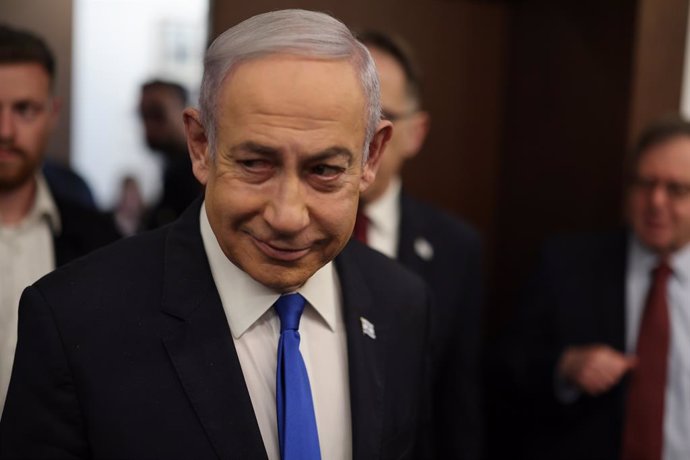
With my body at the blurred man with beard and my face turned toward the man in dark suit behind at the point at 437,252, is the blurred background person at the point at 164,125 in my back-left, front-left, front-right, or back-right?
front-left

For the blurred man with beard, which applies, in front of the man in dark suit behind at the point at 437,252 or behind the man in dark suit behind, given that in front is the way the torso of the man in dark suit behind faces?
in front

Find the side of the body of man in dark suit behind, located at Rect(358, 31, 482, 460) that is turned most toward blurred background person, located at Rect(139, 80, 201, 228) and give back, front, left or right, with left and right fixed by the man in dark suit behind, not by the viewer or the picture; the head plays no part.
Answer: right

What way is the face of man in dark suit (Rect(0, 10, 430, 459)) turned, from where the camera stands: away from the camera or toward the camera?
toward the camera

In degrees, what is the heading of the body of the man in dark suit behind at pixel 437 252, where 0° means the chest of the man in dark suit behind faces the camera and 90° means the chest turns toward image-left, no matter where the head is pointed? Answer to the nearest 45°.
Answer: approximately 45°

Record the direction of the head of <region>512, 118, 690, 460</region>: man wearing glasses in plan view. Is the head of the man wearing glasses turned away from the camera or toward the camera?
toward the camera

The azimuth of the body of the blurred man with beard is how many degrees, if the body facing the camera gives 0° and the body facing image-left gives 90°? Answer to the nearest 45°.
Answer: approximately 0°

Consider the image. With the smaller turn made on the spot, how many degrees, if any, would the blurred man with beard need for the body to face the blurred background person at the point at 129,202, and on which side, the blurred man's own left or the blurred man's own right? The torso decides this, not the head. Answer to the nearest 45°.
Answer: approximately 180°

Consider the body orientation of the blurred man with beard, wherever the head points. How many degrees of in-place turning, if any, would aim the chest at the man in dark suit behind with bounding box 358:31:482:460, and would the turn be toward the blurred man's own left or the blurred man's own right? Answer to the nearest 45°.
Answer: approximately 90° to the blurred man's own left
